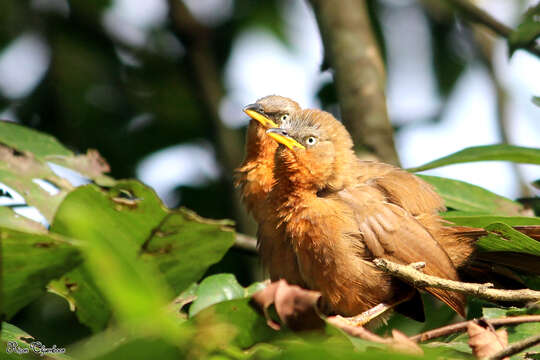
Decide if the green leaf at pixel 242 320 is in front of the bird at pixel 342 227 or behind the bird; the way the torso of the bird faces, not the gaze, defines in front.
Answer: in front

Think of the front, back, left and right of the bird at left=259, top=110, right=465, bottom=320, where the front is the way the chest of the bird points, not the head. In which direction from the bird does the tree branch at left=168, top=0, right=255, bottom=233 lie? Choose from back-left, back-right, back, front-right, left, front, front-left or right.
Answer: right

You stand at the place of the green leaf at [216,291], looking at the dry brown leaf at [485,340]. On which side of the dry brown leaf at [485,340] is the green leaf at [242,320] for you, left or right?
right

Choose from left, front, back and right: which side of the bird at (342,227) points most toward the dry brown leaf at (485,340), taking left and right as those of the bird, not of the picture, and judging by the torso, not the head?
left

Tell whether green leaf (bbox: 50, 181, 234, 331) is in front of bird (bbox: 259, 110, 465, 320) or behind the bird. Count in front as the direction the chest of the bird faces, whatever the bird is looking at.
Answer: in front

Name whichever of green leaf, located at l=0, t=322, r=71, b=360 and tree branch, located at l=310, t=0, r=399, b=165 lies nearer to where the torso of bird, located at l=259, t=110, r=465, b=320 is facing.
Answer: the green leaf

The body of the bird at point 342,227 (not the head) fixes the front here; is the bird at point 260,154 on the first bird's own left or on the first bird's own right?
on the first bird's own right

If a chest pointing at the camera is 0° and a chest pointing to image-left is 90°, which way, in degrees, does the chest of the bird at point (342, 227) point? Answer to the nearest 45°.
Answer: approximately 45°

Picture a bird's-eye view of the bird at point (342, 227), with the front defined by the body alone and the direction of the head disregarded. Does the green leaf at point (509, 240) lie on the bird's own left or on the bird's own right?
on the bird's own left

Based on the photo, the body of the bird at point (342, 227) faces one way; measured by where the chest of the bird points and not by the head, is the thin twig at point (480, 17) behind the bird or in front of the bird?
behind

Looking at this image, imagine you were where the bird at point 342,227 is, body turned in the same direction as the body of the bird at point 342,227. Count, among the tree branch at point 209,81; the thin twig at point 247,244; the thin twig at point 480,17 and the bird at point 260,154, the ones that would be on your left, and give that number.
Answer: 0

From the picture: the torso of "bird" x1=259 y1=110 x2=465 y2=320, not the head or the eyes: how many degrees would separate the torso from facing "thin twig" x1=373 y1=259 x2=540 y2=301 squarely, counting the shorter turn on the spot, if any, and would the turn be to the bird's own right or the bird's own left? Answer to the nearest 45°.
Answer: approximately 90° to the bird's own left

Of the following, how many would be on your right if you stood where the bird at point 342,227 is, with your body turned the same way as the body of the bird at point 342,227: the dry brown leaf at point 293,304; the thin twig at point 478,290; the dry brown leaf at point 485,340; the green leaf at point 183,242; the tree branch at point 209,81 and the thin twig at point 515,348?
1

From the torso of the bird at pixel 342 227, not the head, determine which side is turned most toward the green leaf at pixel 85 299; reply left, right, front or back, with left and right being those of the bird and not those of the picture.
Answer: front
